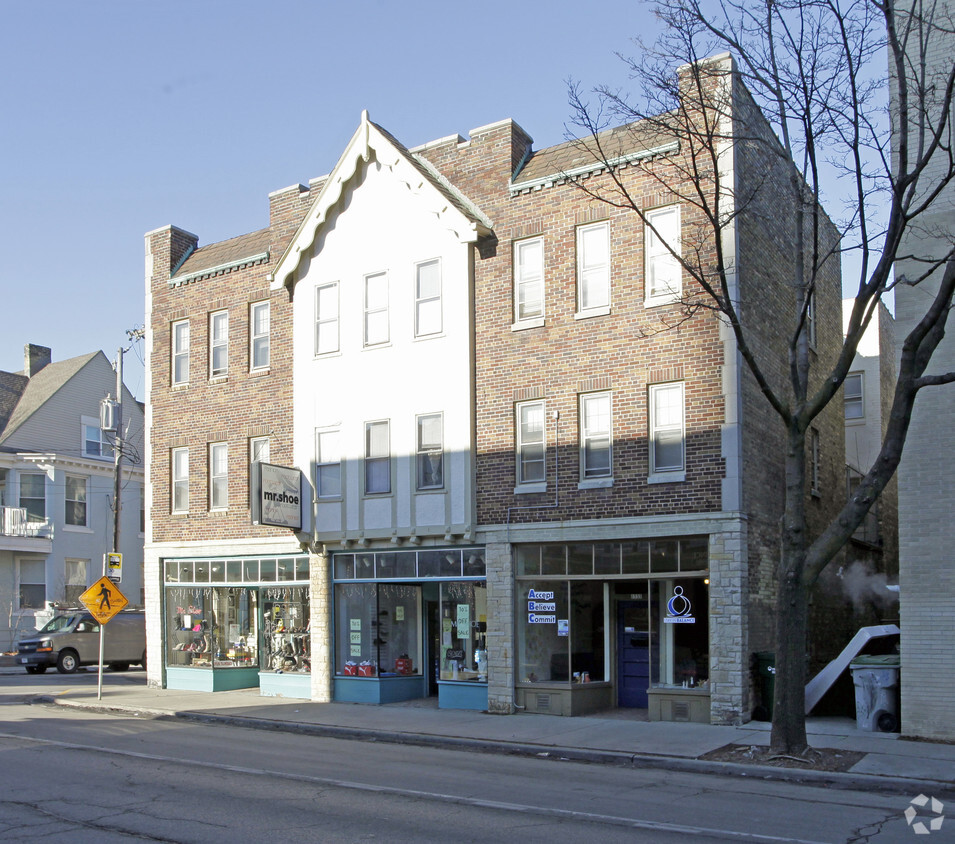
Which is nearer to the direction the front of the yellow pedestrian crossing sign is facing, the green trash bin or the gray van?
the green trash bin

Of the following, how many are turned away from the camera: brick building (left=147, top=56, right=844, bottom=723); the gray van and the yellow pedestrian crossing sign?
0

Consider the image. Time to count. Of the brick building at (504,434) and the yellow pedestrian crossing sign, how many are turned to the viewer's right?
0

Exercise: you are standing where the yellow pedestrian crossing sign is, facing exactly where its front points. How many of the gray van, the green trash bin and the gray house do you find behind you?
2

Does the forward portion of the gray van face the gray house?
no

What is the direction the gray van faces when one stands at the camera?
facing the viewer and to the left of the viewer

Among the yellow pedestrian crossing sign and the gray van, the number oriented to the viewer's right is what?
0

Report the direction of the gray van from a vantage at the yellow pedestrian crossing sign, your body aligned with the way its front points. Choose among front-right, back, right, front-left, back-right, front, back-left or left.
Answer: back

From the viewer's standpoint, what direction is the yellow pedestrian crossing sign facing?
toward the camera
